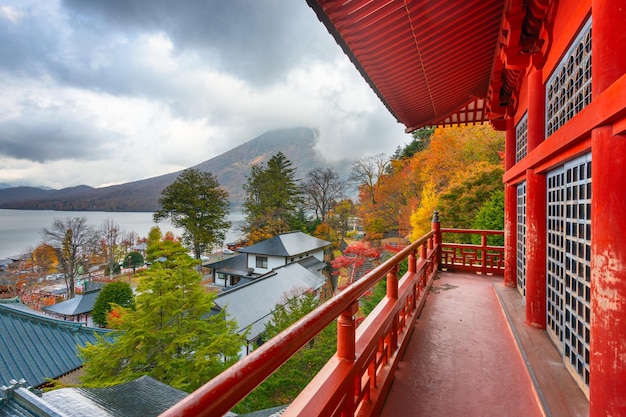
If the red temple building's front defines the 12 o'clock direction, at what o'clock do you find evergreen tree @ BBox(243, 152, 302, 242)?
The evergreen tree is roughly at 2 o'clock from the red temple building.

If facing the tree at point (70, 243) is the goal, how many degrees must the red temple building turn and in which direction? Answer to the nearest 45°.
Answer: approximately 45° to its right

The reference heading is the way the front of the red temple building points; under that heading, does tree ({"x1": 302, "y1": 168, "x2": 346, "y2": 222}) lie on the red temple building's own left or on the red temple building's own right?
on the red temple building's own right

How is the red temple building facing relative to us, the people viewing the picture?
facing to the left of the viewer

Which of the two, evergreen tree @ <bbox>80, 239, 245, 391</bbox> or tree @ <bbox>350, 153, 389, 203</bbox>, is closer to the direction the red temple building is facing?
the evergreen tree

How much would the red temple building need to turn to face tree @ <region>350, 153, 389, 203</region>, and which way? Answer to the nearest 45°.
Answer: approximately 90° to its right

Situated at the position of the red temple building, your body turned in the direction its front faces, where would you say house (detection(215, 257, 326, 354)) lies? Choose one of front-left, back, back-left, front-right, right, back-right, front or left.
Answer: front-right

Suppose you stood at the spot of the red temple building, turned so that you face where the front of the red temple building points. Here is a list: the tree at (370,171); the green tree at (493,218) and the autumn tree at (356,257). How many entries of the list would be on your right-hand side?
3

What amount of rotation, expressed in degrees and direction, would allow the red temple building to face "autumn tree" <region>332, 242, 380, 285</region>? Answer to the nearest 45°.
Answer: approximately 90° to its right

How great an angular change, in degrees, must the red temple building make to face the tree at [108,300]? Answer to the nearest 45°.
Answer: approximately 45° to its right
